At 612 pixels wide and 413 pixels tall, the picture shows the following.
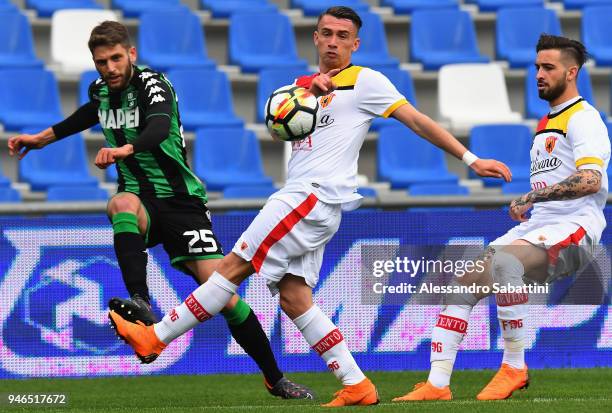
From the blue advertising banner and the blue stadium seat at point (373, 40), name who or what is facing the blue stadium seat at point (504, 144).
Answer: the blue stadium seat at point (373, 40)

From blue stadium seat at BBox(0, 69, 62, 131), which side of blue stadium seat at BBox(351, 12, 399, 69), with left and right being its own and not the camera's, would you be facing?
right

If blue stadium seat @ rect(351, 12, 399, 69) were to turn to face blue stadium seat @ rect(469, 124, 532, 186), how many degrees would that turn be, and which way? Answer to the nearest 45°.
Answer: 0° — it already faces it

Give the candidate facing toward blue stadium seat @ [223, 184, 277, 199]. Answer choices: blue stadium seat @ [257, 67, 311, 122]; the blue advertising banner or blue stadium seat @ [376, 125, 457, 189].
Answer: blue stadium seat @ [257, 67, 311, 122]

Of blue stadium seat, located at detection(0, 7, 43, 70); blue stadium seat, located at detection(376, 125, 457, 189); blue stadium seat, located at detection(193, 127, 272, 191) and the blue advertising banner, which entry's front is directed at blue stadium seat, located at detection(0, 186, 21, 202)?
blue stadium seat, located at detection(0, 7, 43, 70)

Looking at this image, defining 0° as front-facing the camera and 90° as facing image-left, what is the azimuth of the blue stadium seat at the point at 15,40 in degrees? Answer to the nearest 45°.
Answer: approximately 0°

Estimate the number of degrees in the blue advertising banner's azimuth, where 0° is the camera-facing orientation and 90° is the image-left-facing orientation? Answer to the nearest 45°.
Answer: approximately 0°

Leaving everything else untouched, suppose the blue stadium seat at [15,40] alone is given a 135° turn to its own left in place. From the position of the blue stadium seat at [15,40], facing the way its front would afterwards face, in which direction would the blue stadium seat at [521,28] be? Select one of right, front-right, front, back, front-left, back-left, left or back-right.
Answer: front-right
